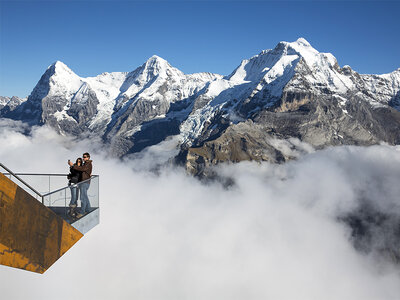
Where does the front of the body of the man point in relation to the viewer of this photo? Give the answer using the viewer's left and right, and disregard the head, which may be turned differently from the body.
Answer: facing the viewer and to the left of the viewer
